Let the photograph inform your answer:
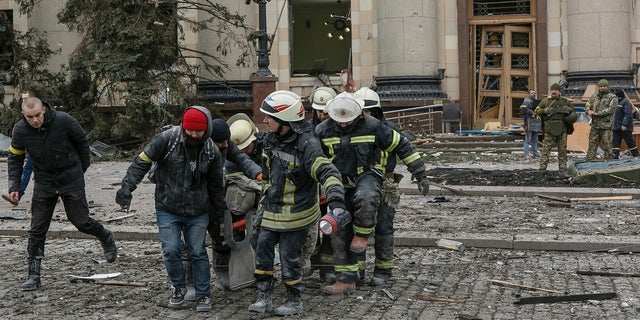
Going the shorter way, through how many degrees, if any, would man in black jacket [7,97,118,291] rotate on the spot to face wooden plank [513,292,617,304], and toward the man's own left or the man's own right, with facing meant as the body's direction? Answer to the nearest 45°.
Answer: approximately 90° to the man's own left

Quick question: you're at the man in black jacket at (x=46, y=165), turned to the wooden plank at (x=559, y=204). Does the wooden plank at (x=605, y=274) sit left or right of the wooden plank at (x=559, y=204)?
right

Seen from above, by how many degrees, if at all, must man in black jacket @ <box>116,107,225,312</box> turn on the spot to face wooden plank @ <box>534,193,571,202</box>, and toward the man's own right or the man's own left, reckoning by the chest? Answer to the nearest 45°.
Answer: approximately 135° to the man's own left

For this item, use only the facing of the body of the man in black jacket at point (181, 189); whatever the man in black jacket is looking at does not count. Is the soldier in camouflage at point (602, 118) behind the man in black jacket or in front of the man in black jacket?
behind

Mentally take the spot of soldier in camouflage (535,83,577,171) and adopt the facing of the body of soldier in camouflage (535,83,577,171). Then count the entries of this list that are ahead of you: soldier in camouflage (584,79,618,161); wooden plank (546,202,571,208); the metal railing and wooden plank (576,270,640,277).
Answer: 2

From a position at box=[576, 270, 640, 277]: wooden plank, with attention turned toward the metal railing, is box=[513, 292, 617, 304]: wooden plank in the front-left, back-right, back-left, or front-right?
back-left

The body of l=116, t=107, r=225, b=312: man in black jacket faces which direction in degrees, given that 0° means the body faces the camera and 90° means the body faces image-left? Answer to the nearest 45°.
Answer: approximately 0°

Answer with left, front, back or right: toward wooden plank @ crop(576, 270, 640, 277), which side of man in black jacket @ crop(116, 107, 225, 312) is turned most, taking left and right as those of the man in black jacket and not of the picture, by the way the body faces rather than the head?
left

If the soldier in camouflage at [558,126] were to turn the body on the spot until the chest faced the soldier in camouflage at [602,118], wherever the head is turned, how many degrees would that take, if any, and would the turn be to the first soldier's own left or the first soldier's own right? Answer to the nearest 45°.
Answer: approximately 135° to the first soldier's own left

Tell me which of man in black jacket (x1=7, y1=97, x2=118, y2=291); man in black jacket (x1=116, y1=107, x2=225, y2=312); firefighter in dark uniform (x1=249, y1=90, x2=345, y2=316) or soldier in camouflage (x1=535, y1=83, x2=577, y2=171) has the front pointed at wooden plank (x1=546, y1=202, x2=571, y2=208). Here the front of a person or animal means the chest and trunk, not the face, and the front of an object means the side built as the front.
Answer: the soldier in camouflage

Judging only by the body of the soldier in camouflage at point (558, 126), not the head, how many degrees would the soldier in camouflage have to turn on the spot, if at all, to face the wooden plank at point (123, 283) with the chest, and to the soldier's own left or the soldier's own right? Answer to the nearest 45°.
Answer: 0° — they already face it

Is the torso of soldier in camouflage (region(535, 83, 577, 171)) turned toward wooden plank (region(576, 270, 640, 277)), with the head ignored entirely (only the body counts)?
yes

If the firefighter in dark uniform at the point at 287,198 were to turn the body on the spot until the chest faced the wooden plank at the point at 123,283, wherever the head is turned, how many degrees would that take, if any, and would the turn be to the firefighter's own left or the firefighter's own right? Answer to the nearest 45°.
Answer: approximately 90° to the firefighter's own right
